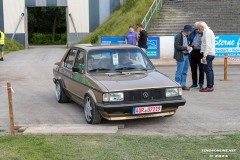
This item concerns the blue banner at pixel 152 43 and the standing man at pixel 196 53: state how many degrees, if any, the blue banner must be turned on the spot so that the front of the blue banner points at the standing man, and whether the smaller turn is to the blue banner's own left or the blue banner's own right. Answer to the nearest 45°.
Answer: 0° — it already faces them

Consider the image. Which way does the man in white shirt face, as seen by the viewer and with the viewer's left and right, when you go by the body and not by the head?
facing to the left of the viewer

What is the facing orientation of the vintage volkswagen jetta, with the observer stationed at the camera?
facing the viewer and to the right of the viewer

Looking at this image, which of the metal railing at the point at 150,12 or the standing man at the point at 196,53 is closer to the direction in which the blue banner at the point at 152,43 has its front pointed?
the standing man

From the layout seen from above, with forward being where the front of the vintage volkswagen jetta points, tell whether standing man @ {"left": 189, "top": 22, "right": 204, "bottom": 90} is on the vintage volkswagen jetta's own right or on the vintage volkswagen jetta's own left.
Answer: on the vintage volkswagen jetta's own left

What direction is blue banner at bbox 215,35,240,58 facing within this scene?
toward the camera

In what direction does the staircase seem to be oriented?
toward the camera

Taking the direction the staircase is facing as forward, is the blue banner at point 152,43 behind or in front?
in front

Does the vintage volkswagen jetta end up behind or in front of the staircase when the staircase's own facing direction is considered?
in front
